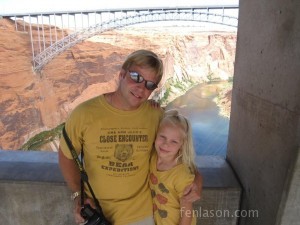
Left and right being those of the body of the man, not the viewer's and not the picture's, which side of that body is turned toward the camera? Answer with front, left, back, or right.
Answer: front

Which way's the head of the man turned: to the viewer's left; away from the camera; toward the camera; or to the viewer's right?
toward the camera
